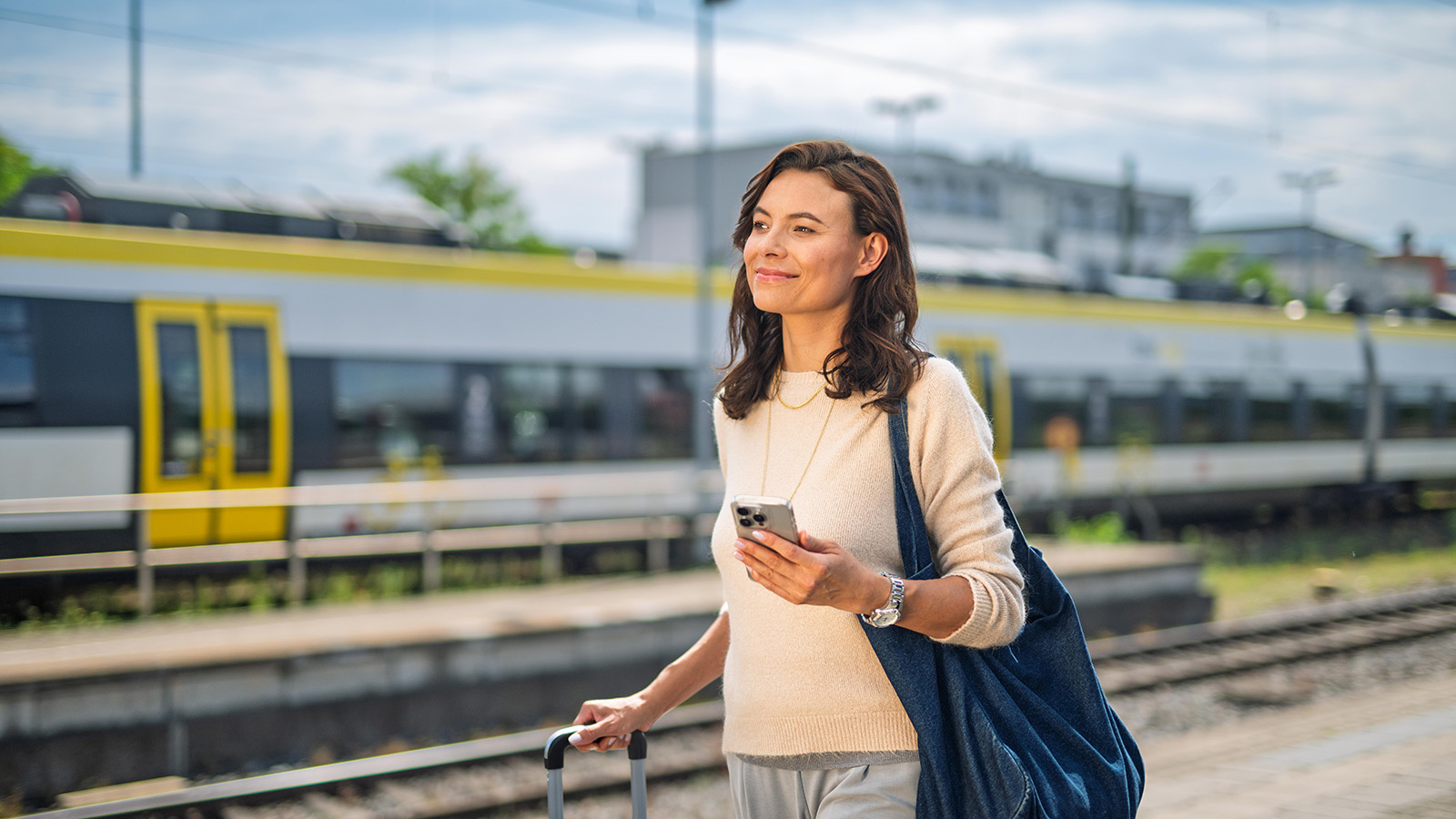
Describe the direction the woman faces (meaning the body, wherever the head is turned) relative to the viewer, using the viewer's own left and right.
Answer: facing the viewer and to the left of the viewer

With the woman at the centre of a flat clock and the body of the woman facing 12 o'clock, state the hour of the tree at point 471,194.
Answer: The tree is roughly at 4 o'clock from the woman.

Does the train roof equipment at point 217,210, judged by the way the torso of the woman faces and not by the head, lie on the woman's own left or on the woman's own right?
on the woman's own right

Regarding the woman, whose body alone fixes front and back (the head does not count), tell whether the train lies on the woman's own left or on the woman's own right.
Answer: on the woman's own right

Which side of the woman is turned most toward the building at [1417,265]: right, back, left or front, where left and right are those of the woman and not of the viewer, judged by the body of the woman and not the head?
back

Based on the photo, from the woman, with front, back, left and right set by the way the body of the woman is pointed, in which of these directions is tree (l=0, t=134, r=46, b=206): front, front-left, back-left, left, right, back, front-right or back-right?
right
